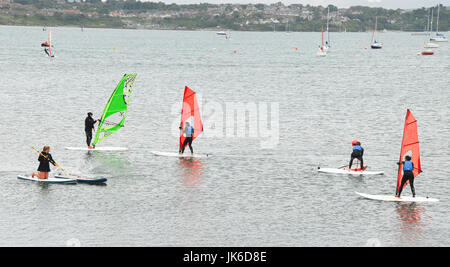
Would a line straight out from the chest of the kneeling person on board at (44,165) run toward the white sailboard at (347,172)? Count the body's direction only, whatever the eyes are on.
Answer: yes

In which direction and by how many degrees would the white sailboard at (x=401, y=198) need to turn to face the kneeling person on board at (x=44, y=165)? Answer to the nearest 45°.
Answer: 0° — it already faces them

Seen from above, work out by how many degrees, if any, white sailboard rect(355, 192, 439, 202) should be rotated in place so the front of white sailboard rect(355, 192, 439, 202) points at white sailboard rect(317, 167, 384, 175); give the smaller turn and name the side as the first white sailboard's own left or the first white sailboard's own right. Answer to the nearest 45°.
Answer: approximately 45° to the first white sailboard's own right

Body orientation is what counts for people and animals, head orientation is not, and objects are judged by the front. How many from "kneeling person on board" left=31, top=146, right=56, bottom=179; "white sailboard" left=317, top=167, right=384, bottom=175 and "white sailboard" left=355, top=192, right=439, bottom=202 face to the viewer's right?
1

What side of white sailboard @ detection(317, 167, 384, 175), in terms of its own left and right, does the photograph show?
left

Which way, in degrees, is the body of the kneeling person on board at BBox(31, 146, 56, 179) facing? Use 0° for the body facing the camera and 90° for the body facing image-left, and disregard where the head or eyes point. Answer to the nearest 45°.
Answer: approximately 270°

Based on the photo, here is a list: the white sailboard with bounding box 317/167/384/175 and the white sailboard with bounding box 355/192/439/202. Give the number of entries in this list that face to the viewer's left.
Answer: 2

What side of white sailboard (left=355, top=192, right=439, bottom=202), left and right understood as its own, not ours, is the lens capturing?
left
